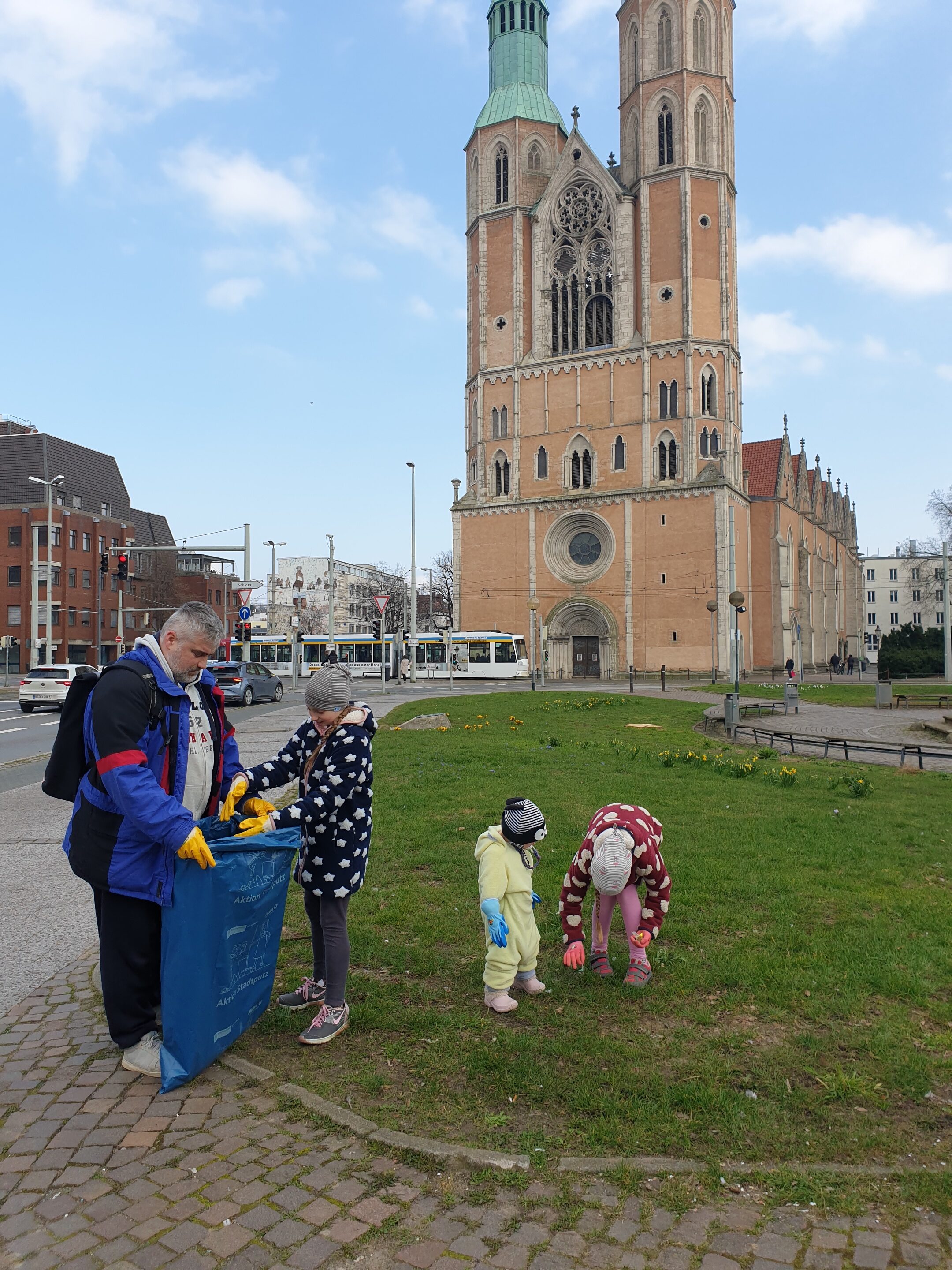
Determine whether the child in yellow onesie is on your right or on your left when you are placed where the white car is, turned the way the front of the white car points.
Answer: on your right

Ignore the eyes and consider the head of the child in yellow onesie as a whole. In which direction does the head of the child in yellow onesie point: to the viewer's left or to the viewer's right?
to the viewer's right

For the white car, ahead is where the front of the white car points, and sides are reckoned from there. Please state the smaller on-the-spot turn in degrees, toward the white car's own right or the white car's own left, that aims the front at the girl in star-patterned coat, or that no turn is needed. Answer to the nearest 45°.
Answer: approximately 135° to the white car's own right

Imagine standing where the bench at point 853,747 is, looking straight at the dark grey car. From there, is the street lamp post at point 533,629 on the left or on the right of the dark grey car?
right

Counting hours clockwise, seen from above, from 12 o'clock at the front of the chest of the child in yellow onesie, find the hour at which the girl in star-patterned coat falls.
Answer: The girl in star-patterned coat is roughly at 4 o'clock from the child in yellow onesie.

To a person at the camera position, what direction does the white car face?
facing away from the viewer and to the right of the viewer

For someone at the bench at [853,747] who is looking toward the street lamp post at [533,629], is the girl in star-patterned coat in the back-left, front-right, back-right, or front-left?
back-left

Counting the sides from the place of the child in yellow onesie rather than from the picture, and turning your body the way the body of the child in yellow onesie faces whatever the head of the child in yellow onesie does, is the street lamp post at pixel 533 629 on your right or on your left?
on your left

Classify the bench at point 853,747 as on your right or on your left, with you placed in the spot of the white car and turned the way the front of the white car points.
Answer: on your right

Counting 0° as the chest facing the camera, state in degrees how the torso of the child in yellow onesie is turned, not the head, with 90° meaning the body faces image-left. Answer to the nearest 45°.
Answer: approximately 315°
